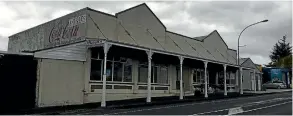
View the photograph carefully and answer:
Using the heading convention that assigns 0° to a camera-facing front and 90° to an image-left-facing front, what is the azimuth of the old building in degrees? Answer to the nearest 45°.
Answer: approximately 315°

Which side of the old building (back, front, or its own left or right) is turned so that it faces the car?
left
